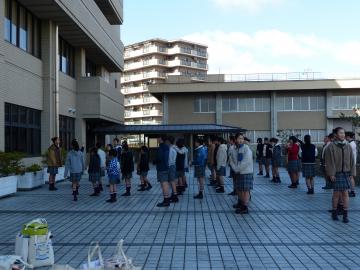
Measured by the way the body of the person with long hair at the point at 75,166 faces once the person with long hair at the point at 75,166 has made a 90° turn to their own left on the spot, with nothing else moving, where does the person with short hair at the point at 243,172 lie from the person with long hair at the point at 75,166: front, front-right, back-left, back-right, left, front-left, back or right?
back-left

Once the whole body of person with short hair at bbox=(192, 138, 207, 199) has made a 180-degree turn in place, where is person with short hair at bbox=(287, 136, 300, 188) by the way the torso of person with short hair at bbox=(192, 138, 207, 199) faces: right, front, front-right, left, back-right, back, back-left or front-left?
front-left

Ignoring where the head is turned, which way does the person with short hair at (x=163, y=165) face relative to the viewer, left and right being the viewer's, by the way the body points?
facing to the left of the viewer

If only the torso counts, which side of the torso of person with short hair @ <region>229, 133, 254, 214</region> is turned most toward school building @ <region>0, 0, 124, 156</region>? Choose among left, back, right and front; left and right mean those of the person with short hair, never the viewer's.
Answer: right

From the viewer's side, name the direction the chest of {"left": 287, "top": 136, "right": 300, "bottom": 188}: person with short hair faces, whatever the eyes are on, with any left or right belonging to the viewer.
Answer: facing to the left of the viewer

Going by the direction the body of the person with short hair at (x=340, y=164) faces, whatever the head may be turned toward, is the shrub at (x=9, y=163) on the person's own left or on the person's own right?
on the person's own right

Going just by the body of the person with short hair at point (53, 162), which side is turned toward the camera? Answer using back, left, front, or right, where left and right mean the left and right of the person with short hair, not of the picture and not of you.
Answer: right

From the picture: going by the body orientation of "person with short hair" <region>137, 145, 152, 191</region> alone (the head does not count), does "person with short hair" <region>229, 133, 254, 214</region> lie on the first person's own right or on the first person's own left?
on the first person's own left

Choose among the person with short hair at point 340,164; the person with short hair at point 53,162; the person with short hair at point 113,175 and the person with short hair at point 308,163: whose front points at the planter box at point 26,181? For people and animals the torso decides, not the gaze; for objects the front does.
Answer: the person with short hair at point 113,175
